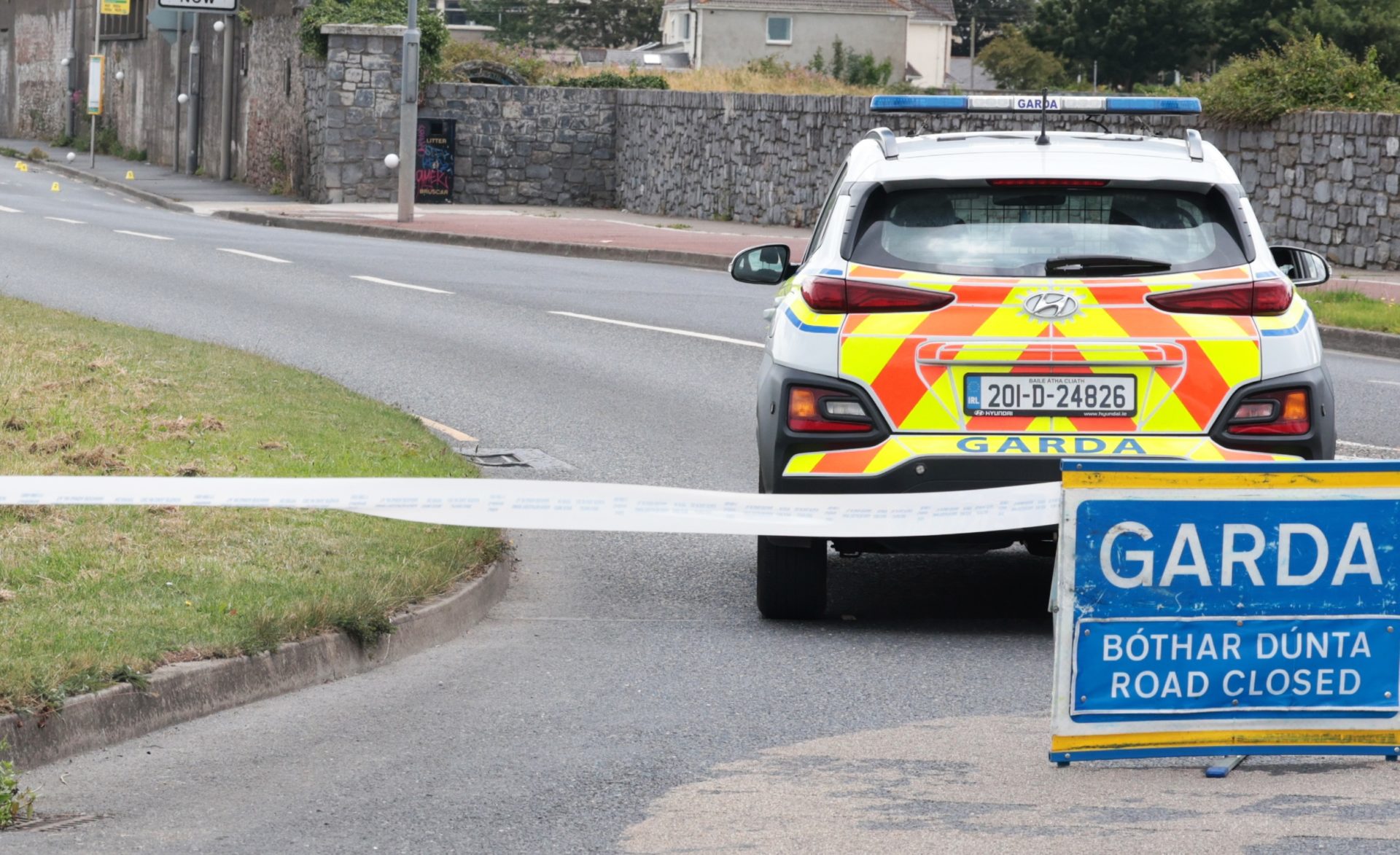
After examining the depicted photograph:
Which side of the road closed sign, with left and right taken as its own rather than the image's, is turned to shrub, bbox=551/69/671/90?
back

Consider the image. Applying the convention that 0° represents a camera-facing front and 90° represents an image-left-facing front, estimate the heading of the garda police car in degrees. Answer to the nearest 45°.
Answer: approximately 180°

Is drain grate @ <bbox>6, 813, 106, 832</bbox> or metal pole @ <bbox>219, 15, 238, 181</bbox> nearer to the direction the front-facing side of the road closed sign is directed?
the drain grate

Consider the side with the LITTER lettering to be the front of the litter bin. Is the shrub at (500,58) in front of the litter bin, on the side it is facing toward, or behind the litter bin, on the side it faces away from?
behind

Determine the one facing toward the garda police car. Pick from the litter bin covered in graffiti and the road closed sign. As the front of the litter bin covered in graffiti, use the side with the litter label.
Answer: the litter bin covered in graffiti

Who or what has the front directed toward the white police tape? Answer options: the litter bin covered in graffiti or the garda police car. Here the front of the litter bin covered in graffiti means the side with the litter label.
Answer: the litter bin covered in graffiti

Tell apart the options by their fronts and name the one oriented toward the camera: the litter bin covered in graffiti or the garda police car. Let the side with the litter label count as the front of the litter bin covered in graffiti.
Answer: the litter bin covered in graffiti

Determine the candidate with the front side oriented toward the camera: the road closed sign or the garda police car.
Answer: the road closed sign

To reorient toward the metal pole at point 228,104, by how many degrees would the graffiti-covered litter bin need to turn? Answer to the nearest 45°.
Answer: approximately 135° to its right

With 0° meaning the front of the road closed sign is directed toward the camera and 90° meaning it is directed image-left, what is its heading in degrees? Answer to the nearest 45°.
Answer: approximately 0°

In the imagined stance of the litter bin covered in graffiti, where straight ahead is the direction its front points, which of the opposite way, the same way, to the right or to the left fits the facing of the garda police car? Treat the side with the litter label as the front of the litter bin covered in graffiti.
the opposite way

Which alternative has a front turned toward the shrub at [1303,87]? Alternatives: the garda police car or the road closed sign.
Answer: the garda police car

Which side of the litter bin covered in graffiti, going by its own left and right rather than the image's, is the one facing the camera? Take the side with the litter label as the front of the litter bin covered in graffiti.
front

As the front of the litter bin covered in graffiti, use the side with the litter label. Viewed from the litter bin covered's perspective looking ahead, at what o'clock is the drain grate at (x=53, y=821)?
The drain grate is roughly at 12 o'clock from the litter bin covered in graffiti.

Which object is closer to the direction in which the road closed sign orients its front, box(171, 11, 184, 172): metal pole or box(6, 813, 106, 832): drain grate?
the drain grate

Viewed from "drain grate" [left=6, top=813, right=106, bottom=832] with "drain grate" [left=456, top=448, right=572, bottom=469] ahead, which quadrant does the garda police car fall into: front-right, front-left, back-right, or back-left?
front-right
